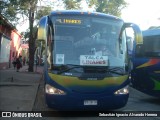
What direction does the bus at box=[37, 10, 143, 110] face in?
toward the camera

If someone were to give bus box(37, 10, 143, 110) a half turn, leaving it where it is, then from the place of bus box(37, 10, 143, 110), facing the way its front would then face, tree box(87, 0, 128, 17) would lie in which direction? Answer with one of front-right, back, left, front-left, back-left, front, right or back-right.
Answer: front

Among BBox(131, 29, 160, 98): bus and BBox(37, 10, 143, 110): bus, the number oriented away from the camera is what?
0

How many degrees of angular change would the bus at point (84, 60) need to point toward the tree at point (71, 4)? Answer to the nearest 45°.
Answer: approximately 180°

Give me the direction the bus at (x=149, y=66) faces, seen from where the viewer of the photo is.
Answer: facing the viewer and to the right of the viewer

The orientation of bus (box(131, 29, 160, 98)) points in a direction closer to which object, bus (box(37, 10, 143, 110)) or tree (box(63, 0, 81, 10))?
the bus

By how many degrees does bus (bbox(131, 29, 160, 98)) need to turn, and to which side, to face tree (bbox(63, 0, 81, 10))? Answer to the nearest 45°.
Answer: approximately 180°

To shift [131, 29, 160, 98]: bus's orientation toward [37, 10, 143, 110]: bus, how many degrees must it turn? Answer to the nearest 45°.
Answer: approximately 90° to its right
